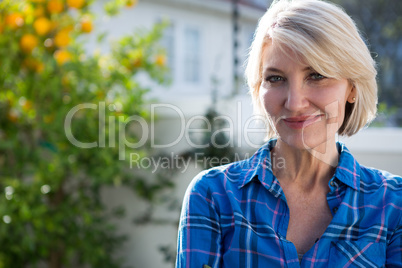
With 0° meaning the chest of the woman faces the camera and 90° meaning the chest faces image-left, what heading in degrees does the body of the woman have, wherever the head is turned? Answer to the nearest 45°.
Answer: approximately 0°

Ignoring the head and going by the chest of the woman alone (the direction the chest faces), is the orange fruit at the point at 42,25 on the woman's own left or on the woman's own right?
on the woman's own right

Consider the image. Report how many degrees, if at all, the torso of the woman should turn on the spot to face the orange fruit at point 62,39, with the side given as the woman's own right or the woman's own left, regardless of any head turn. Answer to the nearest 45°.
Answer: approximately 135° to the woman's own right

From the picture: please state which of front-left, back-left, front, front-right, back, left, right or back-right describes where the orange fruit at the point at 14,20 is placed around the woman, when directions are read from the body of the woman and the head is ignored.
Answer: back-right

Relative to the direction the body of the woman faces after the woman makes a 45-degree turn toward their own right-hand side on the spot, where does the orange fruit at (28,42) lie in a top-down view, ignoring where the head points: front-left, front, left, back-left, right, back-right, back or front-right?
right

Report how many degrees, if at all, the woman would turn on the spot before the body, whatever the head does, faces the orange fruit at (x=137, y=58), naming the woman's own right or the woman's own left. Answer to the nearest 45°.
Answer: approximately 135° to the woman's own right

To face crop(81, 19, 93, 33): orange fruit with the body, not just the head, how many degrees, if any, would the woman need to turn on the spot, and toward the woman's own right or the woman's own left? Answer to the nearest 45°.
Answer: approximately 135° to the woman's own right

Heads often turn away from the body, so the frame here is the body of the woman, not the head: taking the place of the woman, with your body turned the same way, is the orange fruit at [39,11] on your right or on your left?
on your right

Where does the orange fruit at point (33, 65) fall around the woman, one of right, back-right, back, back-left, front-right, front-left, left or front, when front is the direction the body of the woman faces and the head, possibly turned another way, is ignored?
back-right

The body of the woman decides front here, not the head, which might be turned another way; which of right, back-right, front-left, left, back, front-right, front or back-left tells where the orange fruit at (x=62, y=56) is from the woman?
back-right

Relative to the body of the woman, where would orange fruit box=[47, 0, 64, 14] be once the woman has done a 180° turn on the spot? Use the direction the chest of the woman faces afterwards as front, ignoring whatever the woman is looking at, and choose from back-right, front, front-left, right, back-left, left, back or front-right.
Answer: front-left
